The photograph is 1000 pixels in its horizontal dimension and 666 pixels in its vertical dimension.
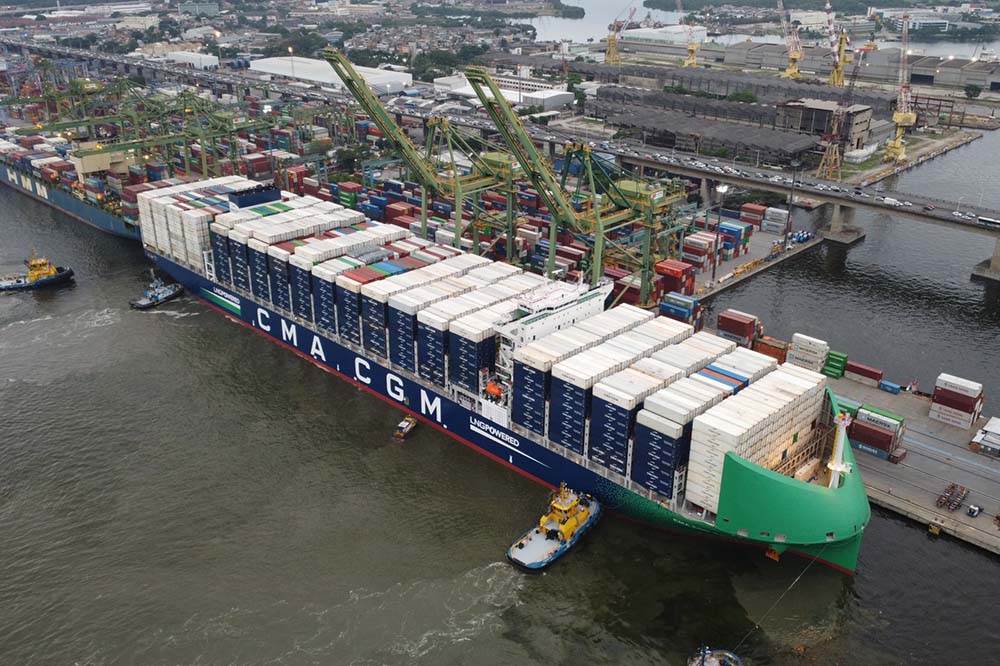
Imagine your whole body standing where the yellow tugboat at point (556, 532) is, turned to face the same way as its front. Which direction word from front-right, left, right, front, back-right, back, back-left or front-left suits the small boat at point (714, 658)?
right

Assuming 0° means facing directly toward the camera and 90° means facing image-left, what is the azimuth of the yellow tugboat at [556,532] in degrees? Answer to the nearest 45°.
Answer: approximately 225°
